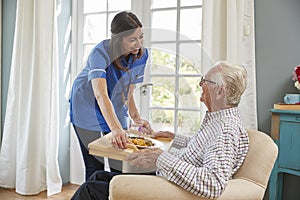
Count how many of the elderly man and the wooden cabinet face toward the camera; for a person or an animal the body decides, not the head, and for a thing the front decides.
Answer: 1

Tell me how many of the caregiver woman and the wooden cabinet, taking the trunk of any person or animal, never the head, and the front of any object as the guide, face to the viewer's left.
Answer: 0

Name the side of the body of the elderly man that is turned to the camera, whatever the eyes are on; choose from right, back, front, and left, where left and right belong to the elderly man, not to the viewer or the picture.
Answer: left

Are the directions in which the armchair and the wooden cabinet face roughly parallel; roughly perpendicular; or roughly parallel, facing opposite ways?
roughly perpendicular

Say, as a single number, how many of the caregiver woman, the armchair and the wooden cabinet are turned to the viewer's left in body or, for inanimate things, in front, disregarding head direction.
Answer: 1

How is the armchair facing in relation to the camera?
to the viewer's left

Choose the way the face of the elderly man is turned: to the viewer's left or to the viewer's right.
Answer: to the viewer's left

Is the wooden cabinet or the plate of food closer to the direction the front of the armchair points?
the plate of food

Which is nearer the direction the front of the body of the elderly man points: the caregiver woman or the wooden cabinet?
the caregiver woman

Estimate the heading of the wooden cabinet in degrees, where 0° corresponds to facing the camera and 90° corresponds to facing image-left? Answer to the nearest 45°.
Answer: approximately 0°

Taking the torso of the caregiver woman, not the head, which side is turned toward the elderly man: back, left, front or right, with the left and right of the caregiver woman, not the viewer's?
front

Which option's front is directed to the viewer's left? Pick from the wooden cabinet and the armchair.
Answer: the armchair

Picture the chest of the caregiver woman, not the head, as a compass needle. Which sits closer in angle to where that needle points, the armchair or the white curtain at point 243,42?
the armchair

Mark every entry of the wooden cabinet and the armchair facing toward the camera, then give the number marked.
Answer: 1

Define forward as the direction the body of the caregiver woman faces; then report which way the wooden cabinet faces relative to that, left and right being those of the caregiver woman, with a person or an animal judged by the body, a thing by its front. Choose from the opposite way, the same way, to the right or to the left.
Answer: to the right

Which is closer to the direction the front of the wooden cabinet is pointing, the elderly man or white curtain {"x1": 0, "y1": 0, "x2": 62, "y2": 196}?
the elderly man
